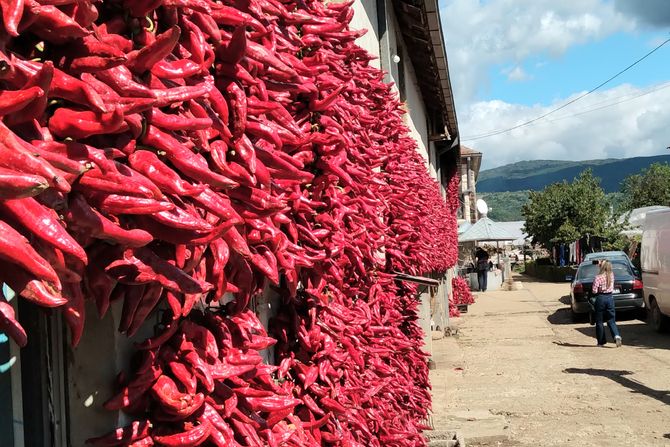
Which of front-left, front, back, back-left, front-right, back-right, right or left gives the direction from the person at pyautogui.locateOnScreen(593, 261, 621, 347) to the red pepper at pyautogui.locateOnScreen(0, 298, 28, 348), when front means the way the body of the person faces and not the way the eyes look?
back-left

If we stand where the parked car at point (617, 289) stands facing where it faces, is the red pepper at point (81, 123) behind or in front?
behind

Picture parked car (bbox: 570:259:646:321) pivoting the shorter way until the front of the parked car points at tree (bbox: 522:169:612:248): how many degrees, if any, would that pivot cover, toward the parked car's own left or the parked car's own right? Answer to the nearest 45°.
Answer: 0° — it already faces it

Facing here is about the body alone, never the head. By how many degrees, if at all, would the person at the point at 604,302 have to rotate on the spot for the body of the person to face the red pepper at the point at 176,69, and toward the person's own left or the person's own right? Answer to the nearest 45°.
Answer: approximately 135° to the person's own left

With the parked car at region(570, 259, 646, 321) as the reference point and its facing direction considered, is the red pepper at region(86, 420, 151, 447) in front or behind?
behind

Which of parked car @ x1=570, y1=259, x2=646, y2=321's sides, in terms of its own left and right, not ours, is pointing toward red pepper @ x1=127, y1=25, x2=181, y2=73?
back

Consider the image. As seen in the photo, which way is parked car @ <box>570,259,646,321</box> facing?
away from the camera

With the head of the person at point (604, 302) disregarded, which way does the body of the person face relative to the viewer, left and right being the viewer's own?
facing away from the viewer and to the left of the viewer
